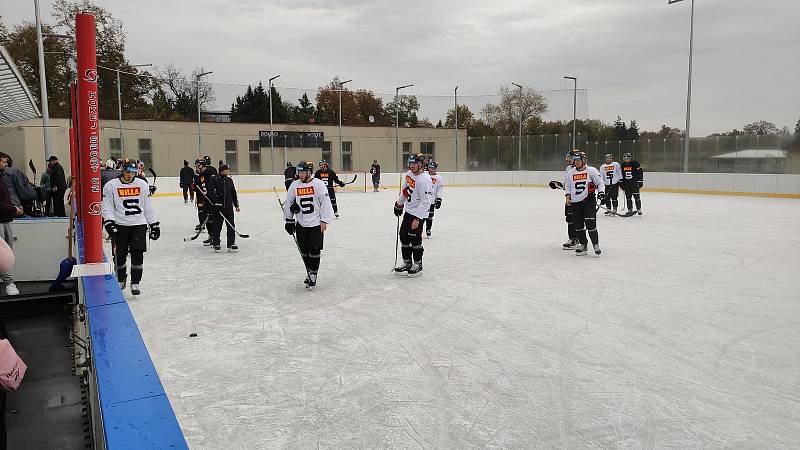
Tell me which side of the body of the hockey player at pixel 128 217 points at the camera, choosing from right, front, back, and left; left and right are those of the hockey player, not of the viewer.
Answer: front

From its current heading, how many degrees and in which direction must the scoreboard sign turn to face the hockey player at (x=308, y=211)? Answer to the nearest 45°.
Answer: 0° — it already faces them

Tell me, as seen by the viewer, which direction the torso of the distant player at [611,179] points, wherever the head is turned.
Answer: toward the camera

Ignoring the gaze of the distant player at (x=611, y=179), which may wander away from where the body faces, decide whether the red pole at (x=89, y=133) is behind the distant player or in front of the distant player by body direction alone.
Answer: in front

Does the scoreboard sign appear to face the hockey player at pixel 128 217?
yes

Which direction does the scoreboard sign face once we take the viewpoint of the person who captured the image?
facing the viewer

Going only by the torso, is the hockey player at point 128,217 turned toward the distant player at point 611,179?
no

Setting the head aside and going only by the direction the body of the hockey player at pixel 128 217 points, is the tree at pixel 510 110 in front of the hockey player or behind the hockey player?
behind

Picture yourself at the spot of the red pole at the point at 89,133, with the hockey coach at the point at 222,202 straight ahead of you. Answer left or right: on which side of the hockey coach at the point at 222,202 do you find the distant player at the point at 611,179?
right

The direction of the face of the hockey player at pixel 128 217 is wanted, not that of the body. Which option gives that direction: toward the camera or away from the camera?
toward the camera

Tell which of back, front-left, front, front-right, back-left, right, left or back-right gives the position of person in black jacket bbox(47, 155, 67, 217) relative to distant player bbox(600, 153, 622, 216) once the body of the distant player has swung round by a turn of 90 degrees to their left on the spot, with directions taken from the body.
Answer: back-right

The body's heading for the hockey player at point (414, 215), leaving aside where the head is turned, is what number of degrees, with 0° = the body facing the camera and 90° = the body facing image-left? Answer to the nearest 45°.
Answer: approximately 45°

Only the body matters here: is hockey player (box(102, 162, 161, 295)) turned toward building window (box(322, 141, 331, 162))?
no

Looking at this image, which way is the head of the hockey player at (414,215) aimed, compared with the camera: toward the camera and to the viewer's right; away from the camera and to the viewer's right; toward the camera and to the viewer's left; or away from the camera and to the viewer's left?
toward the camera and to the viewer's left

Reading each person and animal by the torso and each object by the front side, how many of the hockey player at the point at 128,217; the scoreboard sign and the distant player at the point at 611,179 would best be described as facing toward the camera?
3

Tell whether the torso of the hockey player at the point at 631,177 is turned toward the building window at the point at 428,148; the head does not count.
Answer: no

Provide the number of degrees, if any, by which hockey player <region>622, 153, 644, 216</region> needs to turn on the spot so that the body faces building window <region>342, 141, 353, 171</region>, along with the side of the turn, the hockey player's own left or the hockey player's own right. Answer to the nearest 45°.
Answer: approximately 90° to the hockey player's own right

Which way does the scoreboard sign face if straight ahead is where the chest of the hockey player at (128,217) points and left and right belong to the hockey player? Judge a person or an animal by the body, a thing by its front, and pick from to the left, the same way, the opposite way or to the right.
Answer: the same way

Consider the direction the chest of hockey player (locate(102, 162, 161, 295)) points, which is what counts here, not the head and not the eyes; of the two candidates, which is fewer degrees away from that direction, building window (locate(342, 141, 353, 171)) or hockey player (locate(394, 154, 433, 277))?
the hockey player

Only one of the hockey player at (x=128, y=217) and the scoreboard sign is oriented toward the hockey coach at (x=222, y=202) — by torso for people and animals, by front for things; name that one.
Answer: the scoreboard sign
